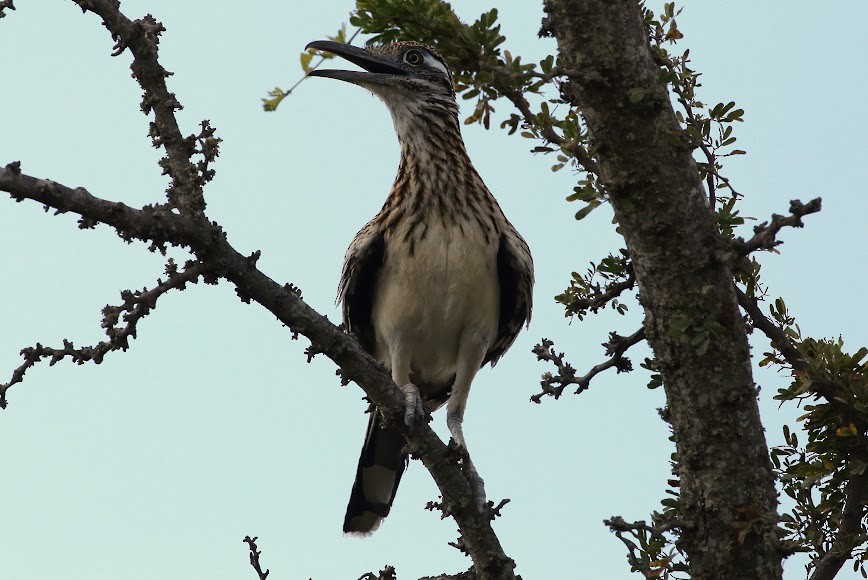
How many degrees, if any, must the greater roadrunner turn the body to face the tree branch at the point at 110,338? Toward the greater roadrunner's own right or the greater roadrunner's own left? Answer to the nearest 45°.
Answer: approximately 45° to the greater roadrunner's own right

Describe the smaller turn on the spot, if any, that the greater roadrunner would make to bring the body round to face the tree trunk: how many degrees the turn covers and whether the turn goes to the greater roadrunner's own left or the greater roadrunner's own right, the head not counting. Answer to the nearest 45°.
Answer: approximately 45° to the greater roadrunner's own left

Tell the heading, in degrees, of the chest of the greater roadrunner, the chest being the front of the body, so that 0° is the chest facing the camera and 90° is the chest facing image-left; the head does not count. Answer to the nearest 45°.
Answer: approximately 0°
